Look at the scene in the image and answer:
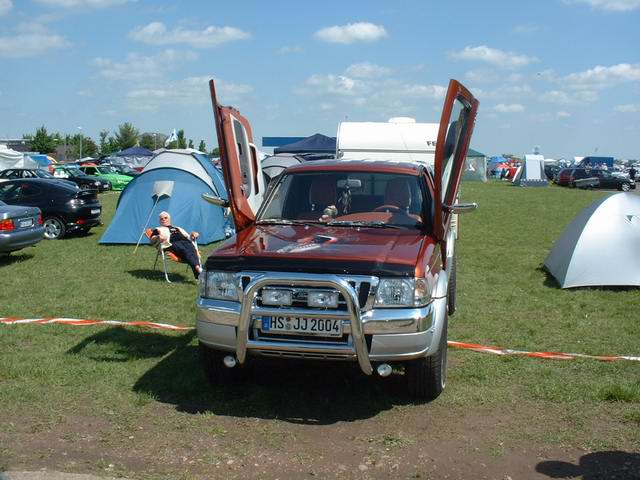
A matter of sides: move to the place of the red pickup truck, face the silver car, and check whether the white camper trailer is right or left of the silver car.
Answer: right

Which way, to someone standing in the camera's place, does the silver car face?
facing away from the viewer and to the left of the viewer

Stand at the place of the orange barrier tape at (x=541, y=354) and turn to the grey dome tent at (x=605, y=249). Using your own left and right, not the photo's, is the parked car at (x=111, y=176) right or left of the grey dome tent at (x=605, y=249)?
left

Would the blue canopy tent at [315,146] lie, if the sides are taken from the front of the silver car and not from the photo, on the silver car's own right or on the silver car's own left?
on the silver car's own right
